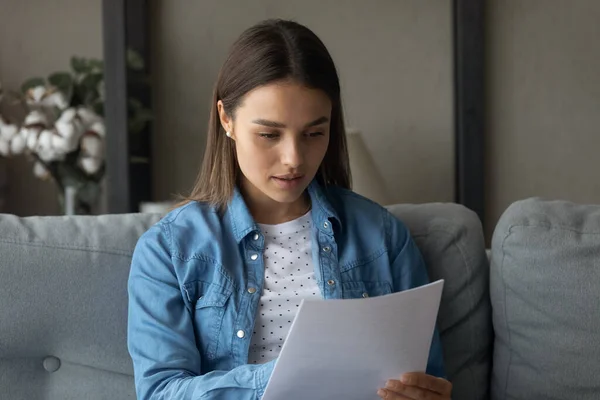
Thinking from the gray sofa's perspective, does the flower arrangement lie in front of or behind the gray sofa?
behind

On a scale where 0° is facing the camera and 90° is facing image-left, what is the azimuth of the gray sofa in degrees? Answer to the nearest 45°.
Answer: approximately 0°

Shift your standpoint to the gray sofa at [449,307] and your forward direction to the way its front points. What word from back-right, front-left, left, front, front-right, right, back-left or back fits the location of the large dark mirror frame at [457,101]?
back
